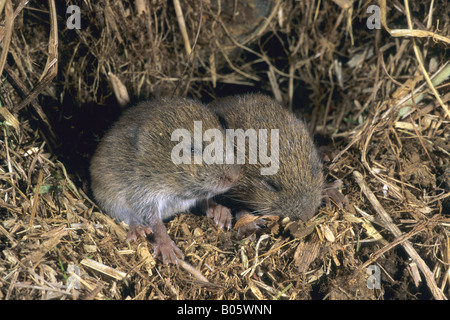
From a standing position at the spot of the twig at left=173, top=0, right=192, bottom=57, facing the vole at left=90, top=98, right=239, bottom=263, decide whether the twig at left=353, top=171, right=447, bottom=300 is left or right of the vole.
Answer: left

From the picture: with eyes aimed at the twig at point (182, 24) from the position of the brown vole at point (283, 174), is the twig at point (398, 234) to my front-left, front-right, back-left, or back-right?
back-right

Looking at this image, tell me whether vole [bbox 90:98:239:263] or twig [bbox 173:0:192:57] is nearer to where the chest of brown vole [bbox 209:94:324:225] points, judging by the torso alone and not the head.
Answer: the vole
